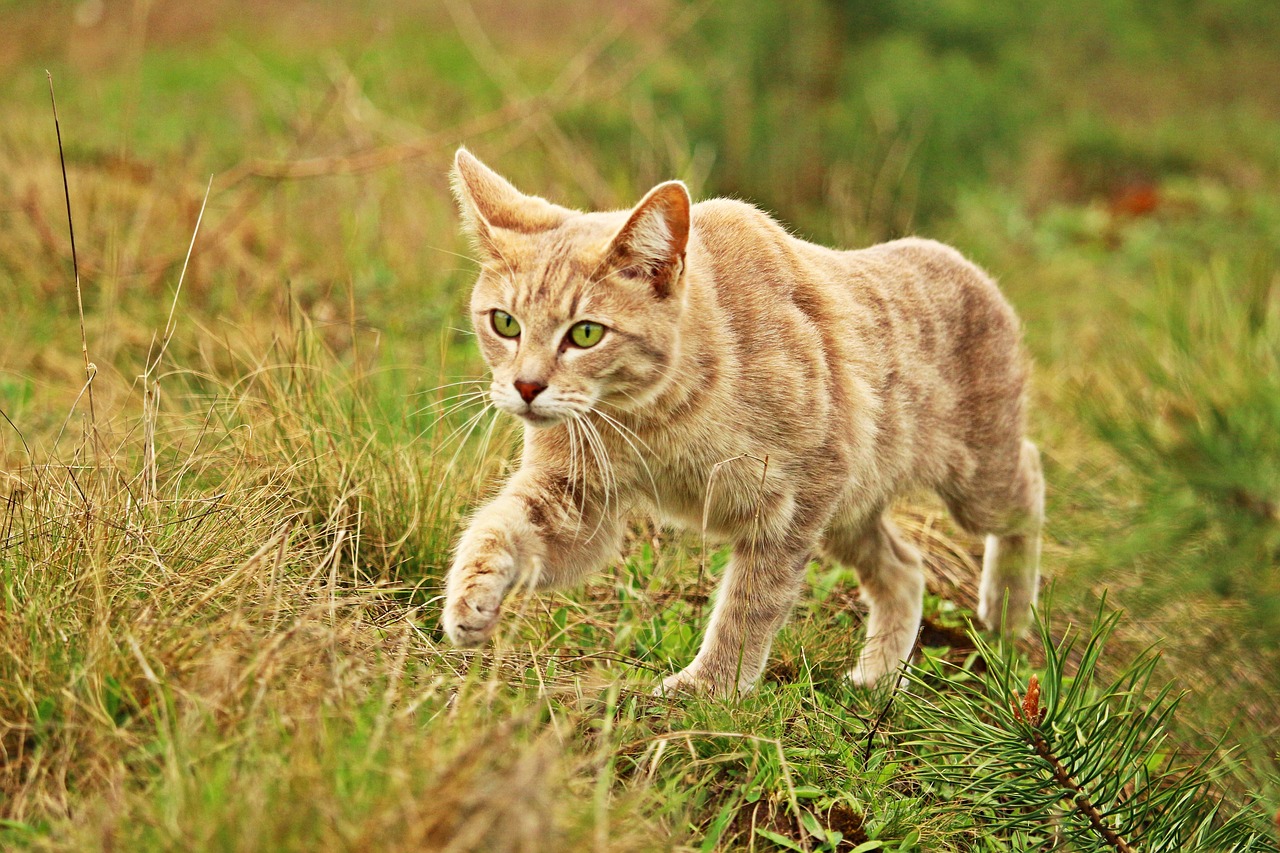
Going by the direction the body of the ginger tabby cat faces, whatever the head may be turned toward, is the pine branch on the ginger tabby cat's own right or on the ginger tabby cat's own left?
on the ginger tabby cat's own left
